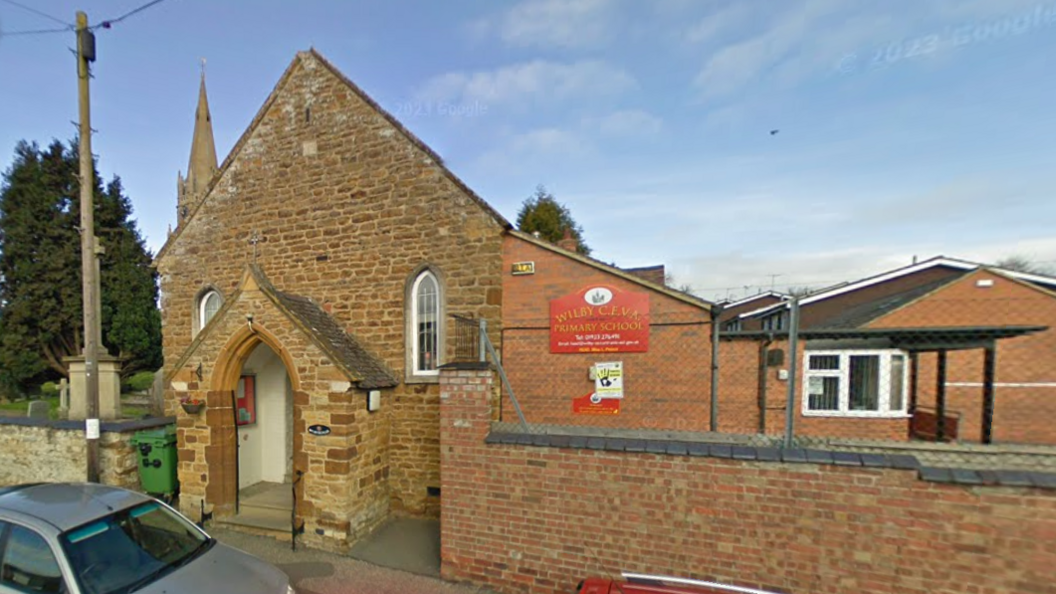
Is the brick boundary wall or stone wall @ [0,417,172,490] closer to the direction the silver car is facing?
the brick boundary wall

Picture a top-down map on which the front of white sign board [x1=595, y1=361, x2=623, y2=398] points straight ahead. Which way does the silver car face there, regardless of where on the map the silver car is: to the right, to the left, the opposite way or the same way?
to the left

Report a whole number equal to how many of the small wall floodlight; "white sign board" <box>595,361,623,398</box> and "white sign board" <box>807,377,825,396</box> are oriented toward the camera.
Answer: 3

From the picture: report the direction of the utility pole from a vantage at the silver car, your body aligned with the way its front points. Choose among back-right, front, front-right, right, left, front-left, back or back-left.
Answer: back-left

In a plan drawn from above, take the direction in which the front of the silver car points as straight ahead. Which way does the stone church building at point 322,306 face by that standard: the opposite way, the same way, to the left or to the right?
to the right

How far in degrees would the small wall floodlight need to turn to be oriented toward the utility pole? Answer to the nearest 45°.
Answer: approximately 90° to its right

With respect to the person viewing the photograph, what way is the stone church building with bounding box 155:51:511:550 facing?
facing the viewer and to the left of the viewer

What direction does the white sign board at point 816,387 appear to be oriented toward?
toward the camera

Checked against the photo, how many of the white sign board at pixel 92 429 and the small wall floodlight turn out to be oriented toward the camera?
2
